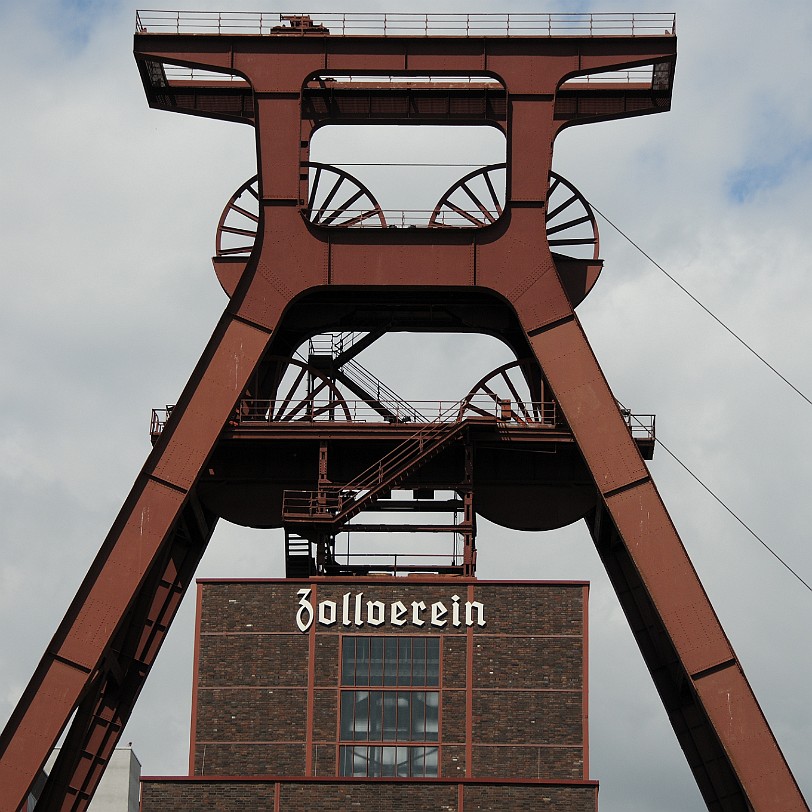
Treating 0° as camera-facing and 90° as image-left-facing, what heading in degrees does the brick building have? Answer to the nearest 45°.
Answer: approximately 0°
